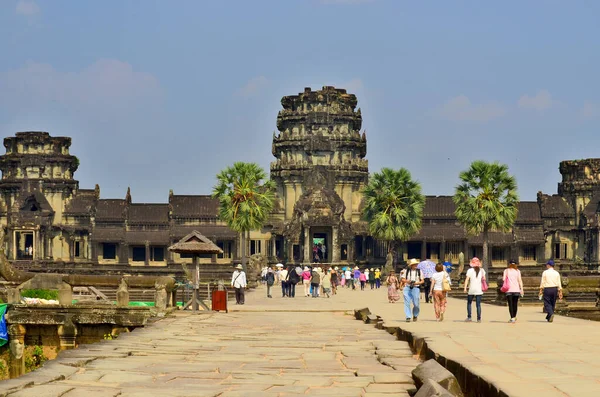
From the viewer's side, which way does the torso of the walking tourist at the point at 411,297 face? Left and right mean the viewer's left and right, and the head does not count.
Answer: facing the viewer

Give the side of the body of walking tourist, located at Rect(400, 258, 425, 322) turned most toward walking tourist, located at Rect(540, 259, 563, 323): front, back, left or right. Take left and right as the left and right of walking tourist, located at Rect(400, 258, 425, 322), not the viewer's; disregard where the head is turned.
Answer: left

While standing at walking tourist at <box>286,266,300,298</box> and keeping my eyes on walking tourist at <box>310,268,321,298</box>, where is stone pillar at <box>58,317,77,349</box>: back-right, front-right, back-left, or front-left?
back-right
